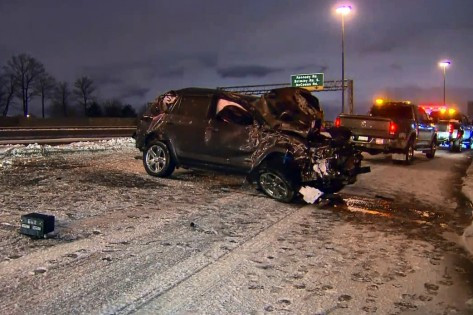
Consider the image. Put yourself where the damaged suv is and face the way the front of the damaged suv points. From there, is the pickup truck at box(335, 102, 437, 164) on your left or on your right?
on your left

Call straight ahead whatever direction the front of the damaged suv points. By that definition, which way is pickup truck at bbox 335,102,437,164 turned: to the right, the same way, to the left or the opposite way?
to the left

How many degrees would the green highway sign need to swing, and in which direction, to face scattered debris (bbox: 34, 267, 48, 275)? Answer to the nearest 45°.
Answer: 0° — it already faces it

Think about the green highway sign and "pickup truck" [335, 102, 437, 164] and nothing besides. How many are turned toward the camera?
1

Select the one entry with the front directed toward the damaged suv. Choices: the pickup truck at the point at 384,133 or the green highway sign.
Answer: the green highway sign

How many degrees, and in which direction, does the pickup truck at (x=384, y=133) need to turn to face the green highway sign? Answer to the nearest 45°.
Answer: approximately 45° to its left

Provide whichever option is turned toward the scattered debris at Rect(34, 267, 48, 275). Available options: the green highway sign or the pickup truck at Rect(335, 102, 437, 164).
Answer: the green highway sign

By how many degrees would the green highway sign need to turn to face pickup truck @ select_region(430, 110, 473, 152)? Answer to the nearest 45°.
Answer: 0° — it already faces it

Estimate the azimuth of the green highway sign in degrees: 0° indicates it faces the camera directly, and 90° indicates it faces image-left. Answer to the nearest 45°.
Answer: approximately 0°

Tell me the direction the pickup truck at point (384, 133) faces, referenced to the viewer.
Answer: facing away from the viewer and to the right of the viewer

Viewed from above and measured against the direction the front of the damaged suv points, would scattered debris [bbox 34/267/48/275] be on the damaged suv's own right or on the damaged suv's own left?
on the damaged suv's own right

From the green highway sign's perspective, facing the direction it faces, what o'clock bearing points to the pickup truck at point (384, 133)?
The pickup truck is roughly at 12 o'clock from the green highway sign.
